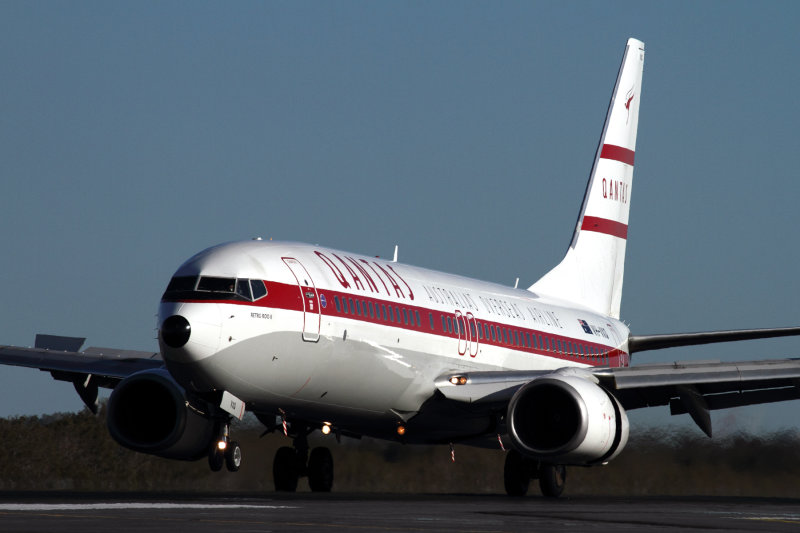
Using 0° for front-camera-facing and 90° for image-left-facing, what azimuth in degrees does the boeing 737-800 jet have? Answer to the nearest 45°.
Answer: approximately 45°
